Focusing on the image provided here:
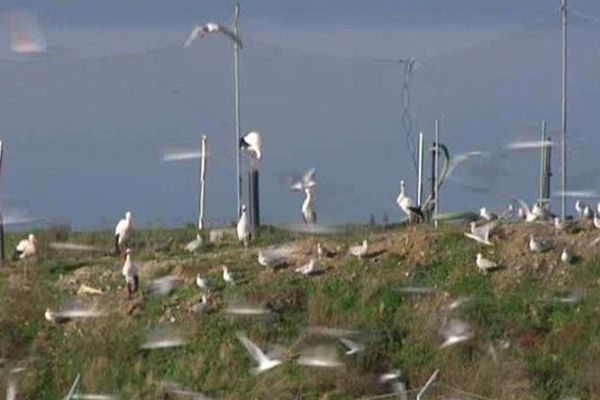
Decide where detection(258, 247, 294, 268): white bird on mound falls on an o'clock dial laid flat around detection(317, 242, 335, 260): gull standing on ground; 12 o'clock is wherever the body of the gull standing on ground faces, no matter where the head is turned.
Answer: The white bird on mound is roughly at 12 o'clock from the gull standing on ground.

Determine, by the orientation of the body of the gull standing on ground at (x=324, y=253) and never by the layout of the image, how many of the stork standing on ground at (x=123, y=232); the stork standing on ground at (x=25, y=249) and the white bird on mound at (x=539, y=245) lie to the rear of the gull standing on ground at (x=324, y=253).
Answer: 1

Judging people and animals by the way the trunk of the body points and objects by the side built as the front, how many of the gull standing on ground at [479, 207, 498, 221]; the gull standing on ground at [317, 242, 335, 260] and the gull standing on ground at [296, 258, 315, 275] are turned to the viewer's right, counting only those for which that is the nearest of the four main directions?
1

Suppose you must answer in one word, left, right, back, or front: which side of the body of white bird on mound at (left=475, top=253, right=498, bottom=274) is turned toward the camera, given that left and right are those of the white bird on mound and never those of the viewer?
left

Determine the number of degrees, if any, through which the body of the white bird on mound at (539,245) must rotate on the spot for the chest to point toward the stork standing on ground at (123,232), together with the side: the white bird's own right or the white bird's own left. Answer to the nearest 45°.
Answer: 0° — it already faces it

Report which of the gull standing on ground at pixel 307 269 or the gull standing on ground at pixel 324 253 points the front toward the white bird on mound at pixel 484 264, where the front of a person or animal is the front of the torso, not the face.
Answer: the gull standing on ground at pixel 307 269

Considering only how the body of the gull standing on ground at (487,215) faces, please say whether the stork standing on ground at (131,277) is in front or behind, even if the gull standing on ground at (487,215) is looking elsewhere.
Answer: in front
